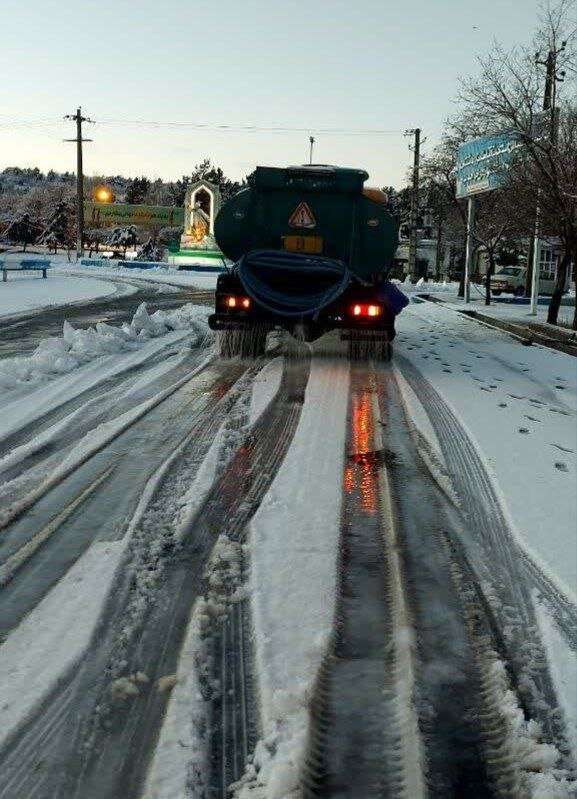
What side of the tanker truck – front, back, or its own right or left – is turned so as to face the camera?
back

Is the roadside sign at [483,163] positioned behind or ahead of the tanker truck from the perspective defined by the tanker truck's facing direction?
ahead

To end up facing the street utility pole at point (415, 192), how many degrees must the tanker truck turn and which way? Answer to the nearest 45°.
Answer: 0° — it already faces it

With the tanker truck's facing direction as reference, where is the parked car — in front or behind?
in front

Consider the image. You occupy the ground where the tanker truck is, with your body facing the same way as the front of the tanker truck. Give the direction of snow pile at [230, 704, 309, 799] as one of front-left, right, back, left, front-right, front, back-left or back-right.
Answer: back

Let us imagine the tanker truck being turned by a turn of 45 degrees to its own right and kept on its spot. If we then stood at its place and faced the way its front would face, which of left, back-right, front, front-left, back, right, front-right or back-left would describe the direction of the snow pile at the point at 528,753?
back-right
